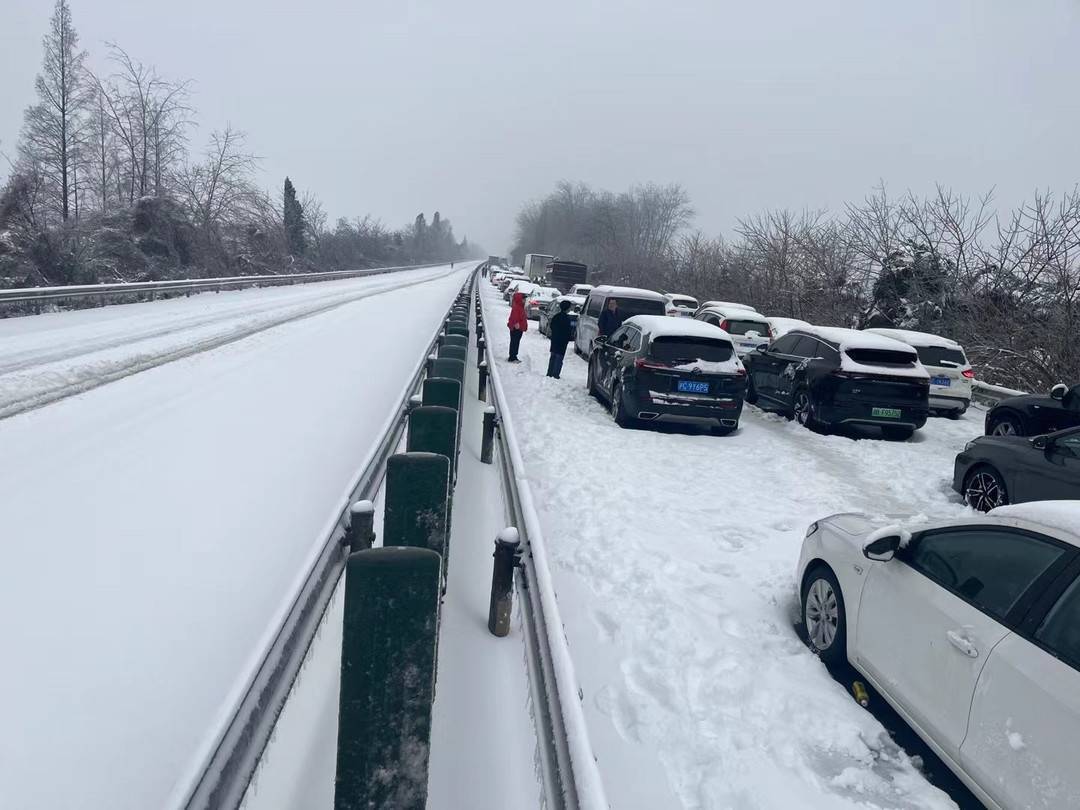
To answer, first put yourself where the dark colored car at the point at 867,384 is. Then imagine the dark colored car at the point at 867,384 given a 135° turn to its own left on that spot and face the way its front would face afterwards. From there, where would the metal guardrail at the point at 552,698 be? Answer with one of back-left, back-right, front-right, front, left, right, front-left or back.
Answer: front

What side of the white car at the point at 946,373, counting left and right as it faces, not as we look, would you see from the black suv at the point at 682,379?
left

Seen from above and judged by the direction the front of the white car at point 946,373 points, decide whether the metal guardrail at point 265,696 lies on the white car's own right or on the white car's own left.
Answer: on the white car's own left

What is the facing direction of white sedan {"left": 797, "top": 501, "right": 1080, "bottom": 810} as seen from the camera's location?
facing away from the viewer and to the left of the viewer

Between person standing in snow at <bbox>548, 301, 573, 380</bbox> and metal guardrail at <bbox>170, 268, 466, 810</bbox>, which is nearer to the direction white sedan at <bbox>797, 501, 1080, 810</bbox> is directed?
the person standing in snow

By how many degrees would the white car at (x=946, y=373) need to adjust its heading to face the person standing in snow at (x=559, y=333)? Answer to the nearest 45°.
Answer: approximately 45° to its left

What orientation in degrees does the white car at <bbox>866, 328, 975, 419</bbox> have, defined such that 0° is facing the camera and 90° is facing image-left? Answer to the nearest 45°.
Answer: approximately 135°

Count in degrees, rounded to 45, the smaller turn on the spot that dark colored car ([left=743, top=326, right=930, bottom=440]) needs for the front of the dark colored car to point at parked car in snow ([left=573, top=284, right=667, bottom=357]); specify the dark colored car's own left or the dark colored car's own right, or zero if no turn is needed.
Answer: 0° — it already faces it
